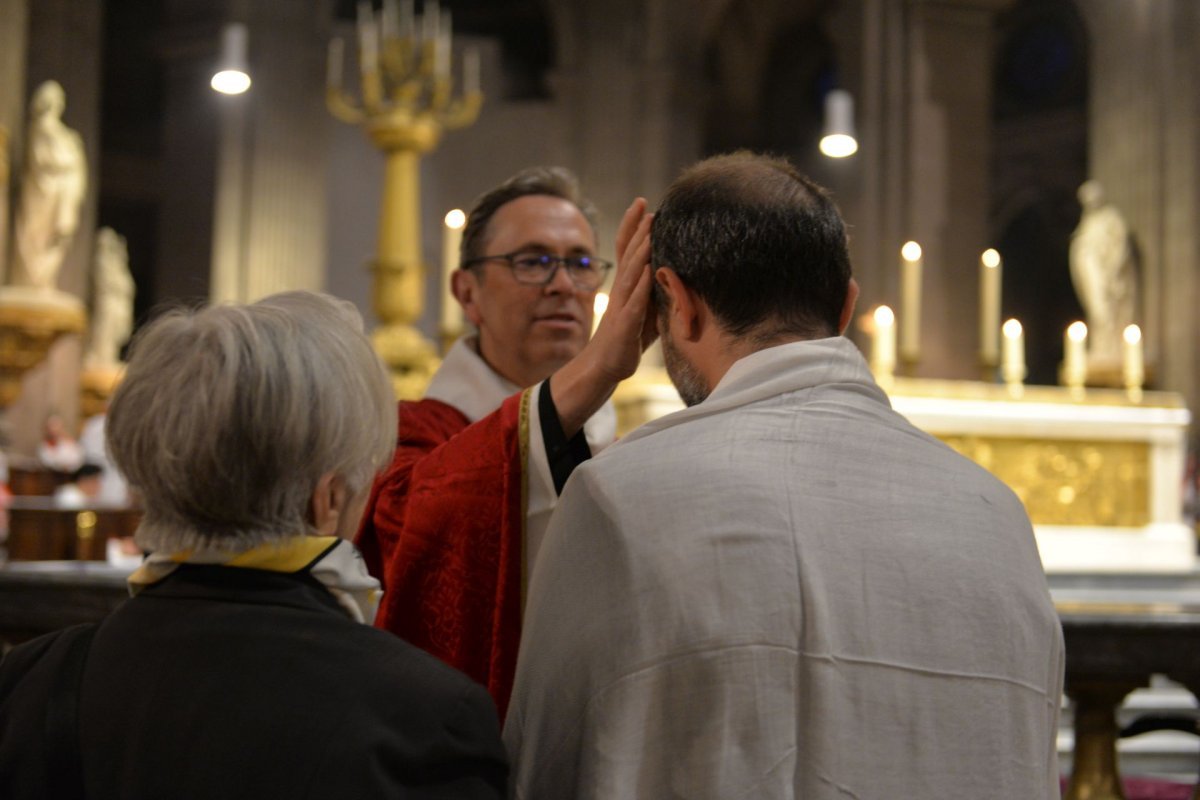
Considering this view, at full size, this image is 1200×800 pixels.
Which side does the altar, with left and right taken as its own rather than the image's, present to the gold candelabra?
right

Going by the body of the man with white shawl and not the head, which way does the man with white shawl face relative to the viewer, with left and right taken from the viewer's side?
facing away from the viewer

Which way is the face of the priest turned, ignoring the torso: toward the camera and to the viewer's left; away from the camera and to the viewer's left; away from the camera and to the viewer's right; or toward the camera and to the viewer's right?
toward the camera and to the viewer's right

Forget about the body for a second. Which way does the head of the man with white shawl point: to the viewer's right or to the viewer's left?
to the viewer's left

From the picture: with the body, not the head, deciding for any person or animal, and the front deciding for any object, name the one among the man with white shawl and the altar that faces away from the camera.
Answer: the man with white shawl

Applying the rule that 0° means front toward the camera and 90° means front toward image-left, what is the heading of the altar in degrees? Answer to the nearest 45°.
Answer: approximately 0°

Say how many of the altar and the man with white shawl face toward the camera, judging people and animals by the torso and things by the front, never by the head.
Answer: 1

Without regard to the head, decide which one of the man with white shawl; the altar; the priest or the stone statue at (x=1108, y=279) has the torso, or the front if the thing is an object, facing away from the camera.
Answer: the man with white shawl

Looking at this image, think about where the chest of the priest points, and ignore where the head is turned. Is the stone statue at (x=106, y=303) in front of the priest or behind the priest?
behind

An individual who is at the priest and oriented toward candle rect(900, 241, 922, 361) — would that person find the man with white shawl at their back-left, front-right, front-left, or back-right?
back-right

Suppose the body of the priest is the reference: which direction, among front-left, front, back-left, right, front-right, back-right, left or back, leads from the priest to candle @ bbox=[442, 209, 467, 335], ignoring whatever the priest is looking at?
back-left

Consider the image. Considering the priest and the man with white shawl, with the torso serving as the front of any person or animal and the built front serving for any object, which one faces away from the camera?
the man with white shawl
